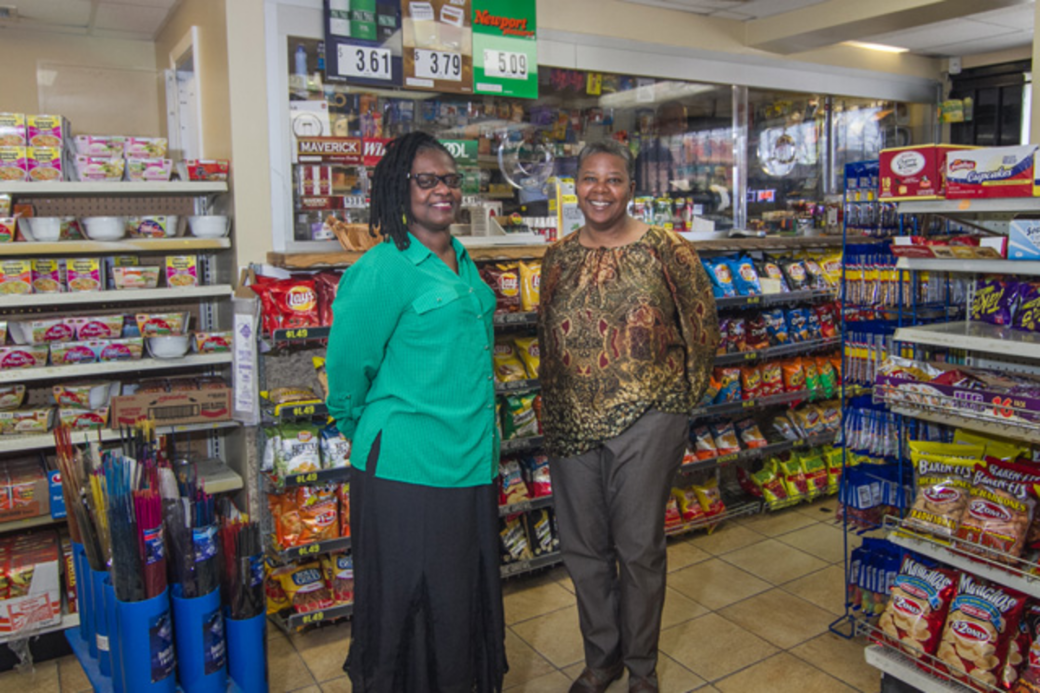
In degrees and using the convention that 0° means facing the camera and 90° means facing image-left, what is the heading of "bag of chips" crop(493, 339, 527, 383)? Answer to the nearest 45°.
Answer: approximately 0°

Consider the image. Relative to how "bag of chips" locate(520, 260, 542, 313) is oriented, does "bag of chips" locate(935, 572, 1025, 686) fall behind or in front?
in front

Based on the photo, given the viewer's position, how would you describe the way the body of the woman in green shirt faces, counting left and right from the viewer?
facing the viewer and to the right of the viewer

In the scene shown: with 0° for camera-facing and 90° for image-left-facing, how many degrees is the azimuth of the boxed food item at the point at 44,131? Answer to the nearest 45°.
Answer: approximately 0°

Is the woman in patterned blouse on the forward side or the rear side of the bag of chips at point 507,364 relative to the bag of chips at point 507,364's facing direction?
on the forward side
